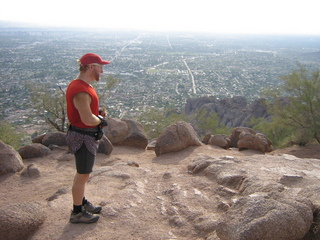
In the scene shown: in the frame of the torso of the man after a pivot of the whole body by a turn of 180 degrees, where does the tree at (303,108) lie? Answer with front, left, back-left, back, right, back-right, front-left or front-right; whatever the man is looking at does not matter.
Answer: back-right

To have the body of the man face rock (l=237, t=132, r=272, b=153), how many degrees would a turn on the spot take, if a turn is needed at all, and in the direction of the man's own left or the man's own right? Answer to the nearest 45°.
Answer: approximately 45° to the man's own left

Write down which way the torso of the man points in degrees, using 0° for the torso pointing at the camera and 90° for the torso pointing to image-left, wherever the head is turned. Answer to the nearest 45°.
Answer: approximately 270°

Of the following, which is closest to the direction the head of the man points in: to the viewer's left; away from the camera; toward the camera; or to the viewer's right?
to the viewer's right

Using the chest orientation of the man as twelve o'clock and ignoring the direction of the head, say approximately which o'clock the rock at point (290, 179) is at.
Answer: The rock is roughly at 12 o'clock from the man.

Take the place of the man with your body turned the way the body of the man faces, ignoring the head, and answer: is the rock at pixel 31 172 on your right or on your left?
on your left

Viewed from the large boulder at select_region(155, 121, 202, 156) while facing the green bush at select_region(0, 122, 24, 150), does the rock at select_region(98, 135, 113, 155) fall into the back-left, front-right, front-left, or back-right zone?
front-left

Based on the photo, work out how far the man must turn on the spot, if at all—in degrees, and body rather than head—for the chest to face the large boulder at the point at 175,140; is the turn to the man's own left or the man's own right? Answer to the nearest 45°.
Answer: approximately 45° to the man's own left

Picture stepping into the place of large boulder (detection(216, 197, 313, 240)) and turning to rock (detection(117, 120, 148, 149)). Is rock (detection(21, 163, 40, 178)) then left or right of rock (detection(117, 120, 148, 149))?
left

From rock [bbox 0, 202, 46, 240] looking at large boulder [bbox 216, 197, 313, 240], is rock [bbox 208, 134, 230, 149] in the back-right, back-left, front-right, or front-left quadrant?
front-left

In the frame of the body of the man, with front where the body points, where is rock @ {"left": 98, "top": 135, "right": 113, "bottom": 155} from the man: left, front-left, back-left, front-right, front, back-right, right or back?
left

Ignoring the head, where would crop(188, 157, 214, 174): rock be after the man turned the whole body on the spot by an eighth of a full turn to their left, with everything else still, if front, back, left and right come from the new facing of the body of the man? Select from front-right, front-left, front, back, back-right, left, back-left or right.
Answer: front

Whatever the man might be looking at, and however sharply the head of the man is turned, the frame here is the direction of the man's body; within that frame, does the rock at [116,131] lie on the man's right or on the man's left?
on the man's left

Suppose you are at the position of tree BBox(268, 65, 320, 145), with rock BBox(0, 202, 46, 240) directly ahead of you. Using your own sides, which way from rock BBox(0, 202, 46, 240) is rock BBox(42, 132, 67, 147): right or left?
right

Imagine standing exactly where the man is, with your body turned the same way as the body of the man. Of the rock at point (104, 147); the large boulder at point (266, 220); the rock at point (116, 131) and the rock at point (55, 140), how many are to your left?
3
